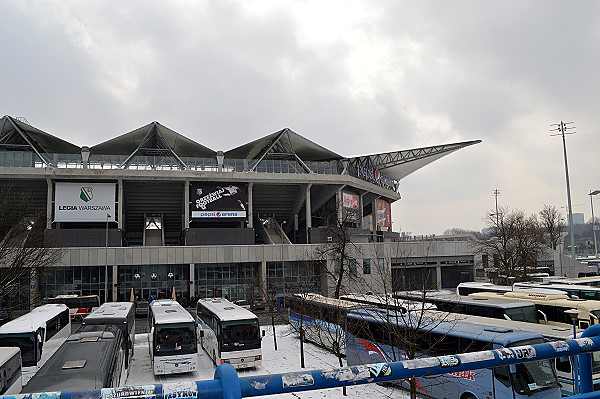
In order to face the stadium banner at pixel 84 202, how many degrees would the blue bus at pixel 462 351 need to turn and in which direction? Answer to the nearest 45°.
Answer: approximately 180°

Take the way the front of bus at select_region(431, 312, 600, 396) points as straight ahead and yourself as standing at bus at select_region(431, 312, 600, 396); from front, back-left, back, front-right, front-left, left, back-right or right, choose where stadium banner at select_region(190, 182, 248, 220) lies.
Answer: back

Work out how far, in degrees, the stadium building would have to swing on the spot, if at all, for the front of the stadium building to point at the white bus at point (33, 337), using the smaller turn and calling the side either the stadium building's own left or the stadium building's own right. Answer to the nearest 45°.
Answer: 0° — it already faces it

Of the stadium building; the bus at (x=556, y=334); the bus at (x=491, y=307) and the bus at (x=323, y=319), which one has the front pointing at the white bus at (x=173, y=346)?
the stadium building

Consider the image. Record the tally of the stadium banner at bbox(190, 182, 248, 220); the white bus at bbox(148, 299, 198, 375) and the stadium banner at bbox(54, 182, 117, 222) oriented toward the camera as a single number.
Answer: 3

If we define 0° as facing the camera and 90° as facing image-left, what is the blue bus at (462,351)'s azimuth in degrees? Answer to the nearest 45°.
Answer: approximately 315°

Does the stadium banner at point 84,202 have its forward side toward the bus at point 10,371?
yes

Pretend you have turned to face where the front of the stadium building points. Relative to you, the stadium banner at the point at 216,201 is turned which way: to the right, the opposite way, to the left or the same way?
the same way

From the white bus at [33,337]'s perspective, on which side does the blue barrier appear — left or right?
on its left

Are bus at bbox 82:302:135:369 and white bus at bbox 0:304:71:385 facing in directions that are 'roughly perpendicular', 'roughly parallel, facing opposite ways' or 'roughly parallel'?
roughly parallel

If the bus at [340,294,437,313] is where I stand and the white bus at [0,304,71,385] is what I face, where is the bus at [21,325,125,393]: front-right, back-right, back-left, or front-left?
front-left

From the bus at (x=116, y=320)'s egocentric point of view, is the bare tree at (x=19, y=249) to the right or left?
on its right

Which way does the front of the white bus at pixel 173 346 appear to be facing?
toward the camera

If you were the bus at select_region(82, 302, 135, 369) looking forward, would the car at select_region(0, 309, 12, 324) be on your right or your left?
on your right

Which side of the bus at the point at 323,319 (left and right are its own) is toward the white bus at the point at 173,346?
right

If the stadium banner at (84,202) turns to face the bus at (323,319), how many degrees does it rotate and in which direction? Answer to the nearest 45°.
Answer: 0° — it already faces it

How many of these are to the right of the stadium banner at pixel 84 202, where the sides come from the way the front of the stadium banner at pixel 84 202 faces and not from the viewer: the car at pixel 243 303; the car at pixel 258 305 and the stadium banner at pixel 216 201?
0
